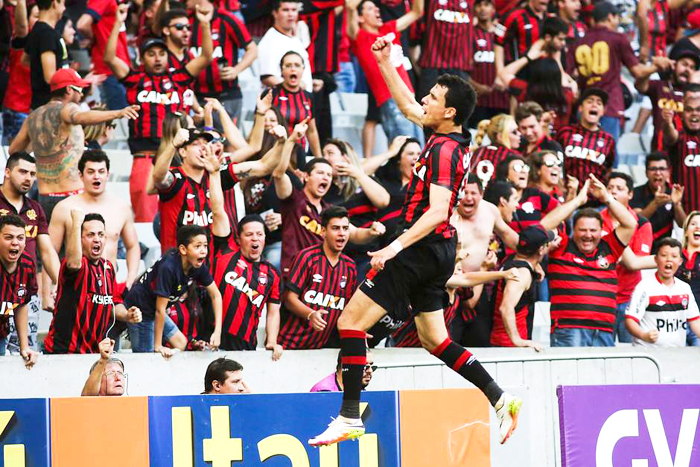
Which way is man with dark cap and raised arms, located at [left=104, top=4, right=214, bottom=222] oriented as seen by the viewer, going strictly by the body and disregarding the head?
toward the camera

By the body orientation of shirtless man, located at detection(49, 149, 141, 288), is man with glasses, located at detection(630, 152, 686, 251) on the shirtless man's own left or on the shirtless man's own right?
on the shirtless man's own left

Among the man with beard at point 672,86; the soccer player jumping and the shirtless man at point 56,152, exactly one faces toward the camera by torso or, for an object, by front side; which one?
the man with beard

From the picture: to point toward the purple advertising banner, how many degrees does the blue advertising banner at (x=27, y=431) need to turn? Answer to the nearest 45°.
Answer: approximately 90° to its left

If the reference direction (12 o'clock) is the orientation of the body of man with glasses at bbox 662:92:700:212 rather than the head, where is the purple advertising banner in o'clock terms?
The purple advertising banner is roughly at 12 o'clock from the man with glasses.

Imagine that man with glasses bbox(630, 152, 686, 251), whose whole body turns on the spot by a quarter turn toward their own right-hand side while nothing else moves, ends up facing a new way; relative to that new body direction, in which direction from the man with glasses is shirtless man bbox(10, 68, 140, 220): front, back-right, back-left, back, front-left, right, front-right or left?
front-left

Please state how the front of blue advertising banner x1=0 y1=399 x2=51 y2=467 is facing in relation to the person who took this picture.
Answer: facing the viewer

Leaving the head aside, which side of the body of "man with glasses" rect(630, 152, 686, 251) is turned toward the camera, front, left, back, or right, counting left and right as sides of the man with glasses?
front

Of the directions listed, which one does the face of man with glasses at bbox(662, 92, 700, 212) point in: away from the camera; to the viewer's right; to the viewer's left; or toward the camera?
toward the camera

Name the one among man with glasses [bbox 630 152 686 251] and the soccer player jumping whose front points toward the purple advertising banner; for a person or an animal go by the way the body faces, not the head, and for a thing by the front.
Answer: the man with glasses

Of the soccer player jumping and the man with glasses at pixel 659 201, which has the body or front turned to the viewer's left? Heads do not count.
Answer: the soccer player jumping

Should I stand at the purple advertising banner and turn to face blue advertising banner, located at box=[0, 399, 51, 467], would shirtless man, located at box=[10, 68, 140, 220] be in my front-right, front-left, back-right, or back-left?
front-right

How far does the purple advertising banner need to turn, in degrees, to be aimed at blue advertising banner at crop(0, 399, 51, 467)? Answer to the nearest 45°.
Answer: approximately 45° to its right

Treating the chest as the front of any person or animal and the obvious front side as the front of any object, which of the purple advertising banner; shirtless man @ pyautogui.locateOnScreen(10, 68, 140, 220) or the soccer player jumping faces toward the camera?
the purple advertising banner

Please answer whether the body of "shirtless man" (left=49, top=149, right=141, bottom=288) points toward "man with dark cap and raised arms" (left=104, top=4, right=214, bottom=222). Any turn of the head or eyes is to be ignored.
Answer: no

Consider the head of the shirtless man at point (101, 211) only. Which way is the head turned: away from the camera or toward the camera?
toward the camera
